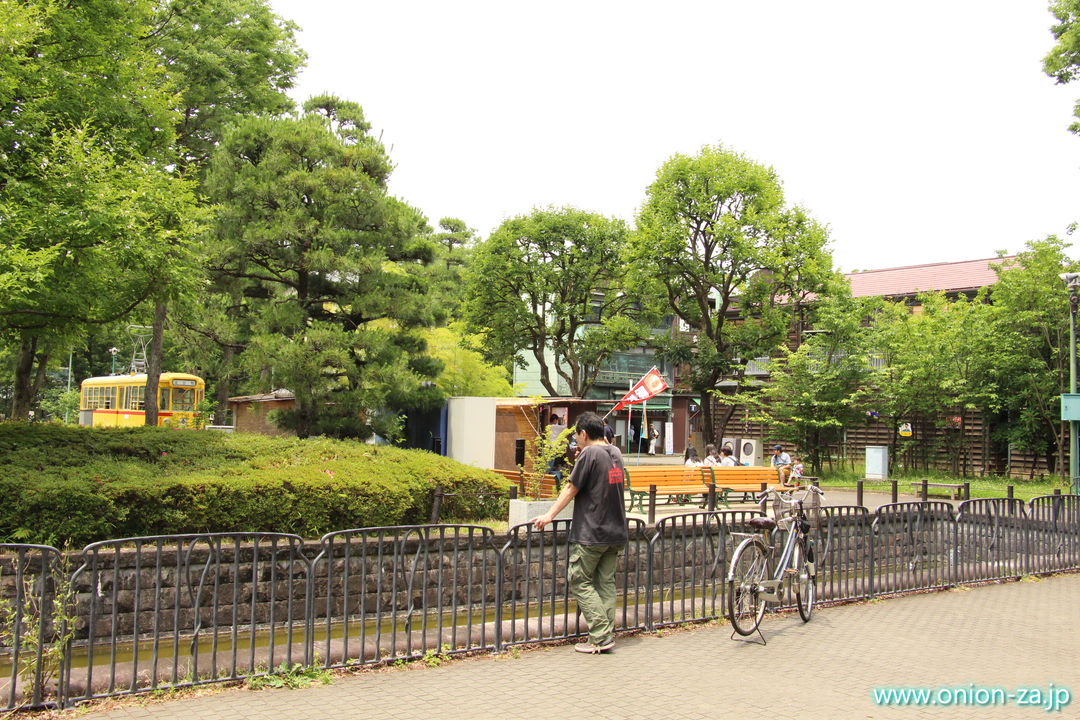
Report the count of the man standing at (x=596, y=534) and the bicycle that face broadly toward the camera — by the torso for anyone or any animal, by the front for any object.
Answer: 0

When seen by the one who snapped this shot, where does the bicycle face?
facing away from the viewer and to the right of the viewer

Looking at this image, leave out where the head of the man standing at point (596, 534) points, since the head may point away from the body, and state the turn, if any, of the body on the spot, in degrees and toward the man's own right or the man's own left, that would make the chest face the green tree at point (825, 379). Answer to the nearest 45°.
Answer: approximately 45° to the man's own right

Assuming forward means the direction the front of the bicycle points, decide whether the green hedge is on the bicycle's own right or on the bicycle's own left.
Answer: on the bicycle's own left

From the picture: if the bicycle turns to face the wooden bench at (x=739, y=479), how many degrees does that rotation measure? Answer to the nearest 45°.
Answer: approximately 45° to its left

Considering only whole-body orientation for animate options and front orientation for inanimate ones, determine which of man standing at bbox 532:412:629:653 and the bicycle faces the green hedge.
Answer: the man standing

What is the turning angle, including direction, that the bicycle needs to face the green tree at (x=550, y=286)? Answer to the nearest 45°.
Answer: approximately 45° to its left

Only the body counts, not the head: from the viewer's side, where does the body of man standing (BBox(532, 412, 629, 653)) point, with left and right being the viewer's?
facing away from the viewer and to the left of the viewer

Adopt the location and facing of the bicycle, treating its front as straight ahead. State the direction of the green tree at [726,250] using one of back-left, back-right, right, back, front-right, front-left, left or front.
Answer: front-left

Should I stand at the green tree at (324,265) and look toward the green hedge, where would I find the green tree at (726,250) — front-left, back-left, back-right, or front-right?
back-left
